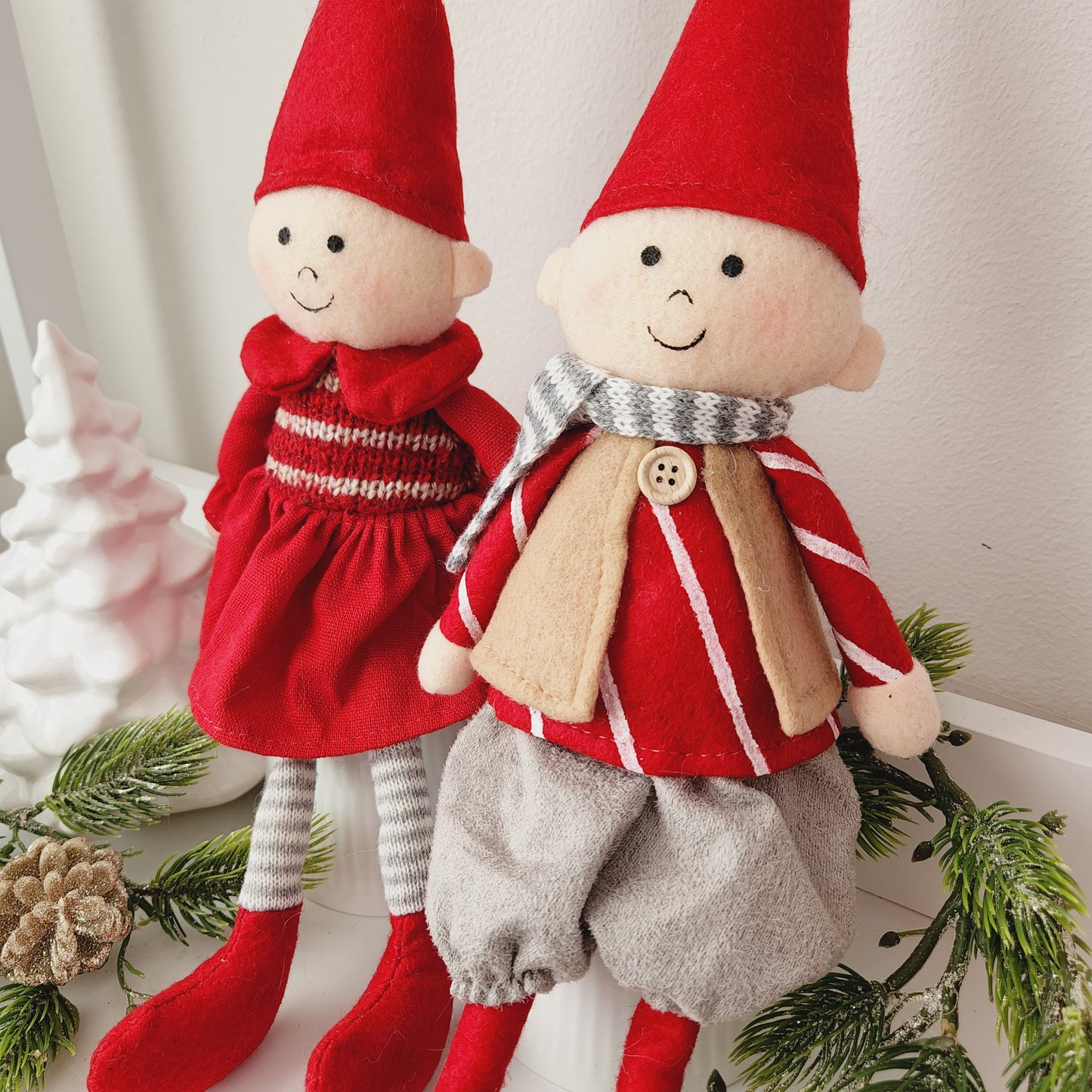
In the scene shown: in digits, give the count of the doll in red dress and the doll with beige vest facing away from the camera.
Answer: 0

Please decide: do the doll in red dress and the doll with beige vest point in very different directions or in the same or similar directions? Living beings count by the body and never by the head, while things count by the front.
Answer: same or similar directions

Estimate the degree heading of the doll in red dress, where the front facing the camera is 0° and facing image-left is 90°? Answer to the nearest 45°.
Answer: approximately 45°

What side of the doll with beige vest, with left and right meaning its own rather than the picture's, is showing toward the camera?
front
